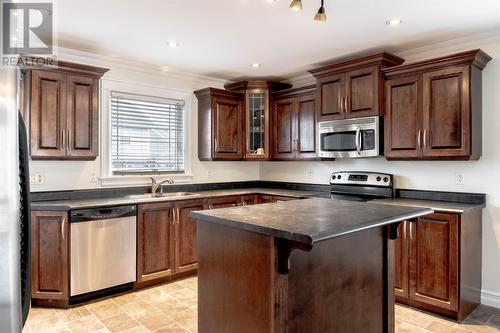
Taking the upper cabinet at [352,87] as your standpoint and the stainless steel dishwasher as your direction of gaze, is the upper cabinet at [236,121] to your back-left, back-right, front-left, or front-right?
front-right

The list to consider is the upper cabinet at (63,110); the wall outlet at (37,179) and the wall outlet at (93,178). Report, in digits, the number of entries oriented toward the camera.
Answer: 3

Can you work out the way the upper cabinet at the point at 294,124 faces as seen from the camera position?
facing the viewer and to the left of the viewer

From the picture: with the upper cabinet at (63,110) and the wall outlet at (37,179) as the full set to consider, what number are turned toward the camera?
2

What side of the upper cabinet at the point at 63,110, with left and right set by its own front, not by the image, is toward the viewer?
front

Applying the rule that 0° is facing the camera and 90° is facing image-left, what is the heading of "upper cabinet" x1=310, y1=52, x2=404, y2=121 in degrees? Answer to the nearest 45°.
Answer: approximately 45°
